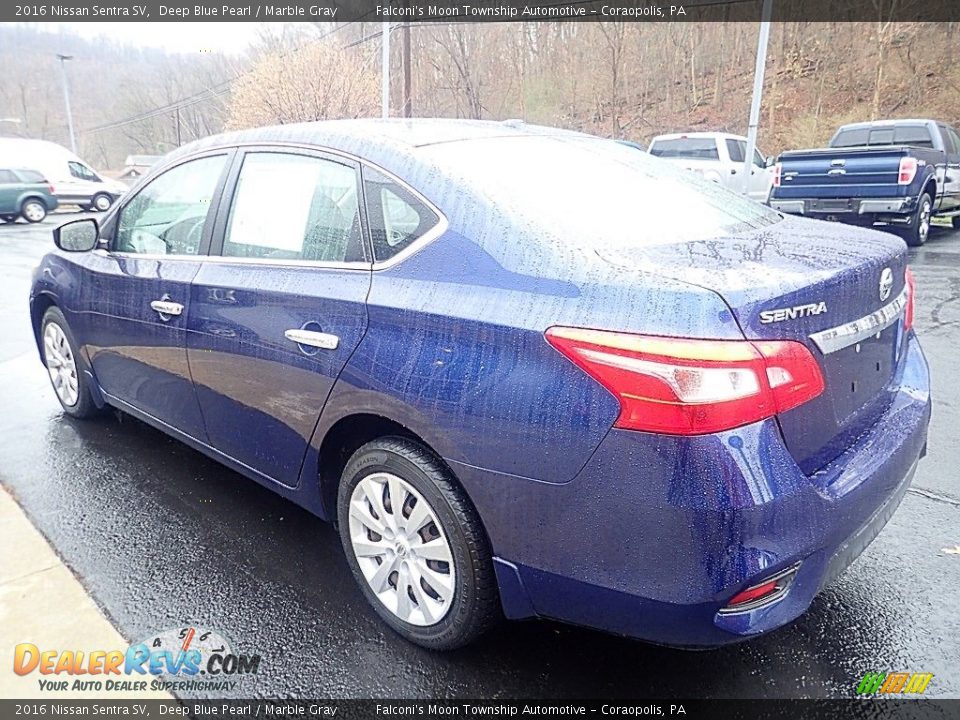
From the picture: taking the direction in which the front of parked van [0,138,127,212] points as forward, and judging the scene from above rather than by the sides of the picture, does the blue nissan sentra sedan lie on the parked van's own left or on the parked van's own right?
on the parked van's own right

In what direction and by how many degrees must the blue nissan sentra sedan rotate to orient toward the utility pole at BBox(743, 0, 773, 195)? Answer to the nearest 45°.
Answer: approximately 45° to its right

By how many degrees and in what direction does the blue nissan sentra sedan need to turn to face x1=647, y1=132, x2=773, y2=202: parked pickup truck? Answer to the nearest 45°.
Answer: approximately 45° to its right

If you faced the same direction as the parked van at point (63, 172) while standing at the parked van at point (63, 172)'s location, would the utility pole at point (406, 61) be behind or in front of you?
in front

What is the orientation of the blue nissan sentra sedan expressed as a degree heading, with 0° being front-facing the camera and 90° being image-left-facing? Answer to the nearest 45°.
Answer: approximately 135°

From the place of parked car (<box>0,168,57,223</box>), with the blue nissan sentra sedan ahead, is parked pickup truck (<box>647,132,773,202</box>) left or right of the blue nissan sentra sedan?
left

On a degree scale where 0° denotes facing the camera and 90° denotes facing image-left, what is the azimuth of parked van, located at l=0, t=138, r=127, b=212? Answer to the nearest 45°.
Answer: approximately 270°

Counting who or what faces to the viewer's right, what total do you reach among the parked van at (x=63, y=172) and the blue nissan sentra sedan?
1
